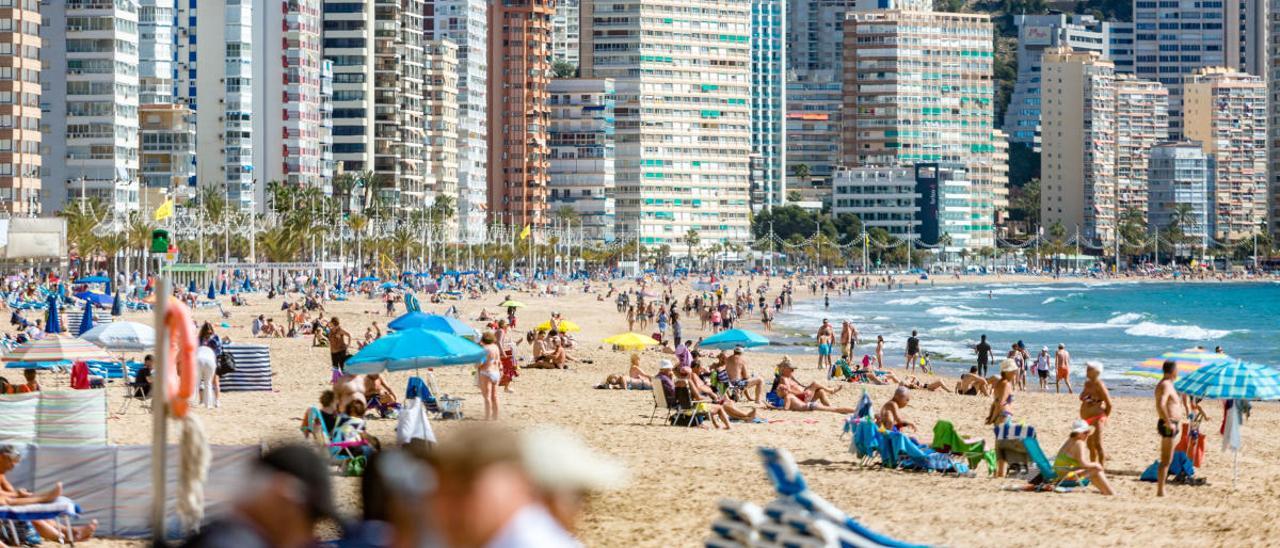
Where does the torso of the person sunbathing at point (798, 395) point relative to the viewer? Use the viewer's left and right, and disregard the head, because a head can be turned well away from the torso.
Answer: facing to the right of the viewer

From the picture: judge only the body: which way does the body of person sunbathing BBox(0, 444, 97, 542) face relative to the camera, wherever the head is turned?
to the viewer's right

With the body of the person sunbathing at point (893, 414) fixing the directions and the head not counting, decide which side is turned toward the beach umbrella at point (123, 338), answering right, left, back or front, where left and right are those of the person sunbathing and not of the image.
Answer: back

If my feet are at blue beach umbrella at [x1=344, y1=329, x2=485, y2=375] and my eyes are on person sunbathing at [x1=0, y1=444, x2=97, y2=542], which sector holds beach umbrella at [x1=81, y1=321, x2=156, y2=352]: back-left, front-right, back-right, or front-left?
back-right

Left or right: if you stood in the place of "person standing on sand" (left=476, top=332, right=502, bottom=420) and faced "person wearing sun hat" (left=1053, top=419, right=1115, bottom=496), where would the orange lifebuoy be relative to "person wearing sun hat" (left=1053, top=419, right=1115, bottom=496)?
right

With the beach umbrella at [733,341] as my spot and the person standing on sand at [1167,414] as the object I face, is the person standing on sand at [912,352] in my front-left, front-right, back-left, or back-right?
back-left

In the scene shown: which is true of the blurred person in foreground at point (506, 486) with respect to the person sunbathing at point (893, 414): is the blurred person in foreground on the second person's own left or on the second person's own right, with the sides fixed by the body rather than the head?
on the second person's own right

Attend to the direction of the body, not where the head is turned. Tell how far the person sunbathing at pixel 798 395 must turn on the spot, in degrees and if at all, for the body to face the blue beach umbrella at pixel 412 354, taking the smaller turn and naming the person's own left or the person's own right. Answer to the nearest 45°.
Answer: approximately 135° to the person's own right

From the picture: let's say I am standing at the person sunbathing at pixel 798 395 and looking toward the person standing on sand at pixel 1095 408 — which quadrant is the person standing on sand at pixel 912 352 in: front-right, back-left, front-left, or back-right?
back-left

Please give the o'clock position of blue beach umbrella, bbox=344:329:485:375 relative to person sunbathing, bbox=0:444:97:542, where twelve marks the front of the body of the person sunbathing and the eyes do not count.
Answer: The blue beach umbrella is roughly at 10 o'clock from the person sunbathing.
